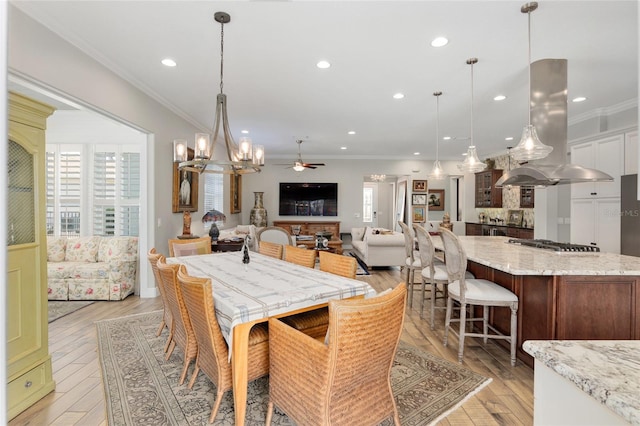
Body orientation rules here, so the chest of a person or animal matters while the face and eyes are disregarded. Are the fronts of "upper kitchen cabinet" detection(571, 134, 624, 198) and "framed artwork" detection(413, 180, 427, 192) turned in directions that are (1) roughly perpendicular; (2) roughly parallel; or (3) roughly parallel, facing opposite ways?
roughly perpendicular

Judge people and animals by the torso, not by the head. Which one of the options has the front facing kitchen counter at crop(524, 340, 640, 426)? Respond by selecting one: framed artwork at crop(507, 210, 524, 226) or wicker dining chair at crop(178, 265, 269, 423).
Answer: the framed artwork

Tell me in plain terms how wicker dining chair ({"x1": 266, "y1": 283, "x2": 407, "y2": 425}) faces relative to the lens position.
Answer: facing away from the viewer and to the left of the viewer

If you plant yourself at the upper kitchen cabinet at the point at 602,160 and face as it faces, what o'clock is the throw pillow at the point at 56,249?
The throw pillow is roughly at 12 o'clock from the upper kitchen cabinet.

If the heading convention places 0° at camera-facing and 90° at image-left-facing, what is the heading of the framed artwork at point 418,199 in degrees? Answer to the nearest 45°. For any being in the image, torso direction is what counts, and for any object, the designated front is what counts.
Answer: approximately 0°

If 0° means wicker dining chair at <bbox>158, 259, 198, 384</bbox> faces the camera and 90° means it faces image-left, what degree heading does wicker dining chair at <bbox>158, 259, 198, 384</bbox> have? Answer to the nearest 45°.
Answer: approximately 225°

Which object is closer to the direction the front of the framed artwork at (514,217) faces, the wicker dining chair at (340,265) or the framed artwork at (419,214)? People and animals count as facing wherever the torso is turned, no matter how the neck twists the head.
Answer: the wicker dining chair

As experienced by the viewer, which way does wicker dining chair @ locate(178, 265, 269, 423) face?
facing away from the viewer and to the right of the viewer

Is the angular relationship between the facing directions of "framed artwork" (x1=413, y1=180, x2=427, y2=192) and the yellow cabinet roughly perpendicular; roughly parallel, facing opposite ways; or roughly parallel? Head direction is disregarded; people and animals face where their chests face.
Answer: roughly perpendicular
